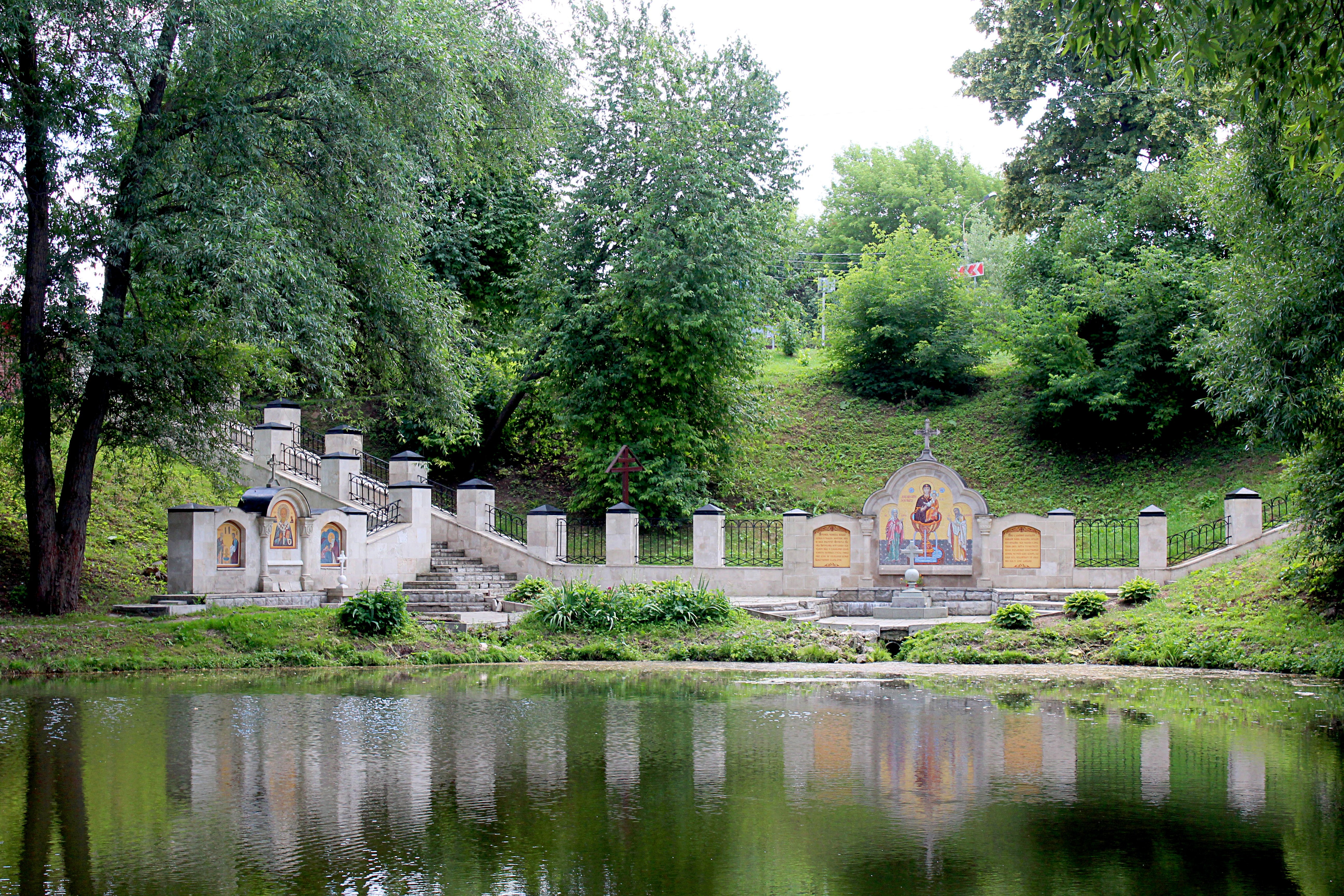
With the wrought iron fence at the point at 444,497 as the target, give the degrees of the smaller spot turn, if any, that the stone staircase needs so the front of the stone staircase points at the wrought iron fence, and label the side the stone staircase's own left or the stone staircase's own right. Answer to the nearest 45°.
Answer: approximately 180°

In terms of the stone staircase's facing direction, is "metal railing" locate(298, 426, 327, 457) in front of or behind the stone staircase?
behind

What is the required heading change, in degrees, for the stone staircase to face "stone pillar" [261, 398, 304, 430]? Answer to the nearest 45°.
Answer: approximately 135° to its right

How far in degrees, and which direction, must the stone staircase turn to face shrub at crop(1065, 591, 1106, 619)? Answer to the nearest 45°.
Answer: approximately 45° to its left

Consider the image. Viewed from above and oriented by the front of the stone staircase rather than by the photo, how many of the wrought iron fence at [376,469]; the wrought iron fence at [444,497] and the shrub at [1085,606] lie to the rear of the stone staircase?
2

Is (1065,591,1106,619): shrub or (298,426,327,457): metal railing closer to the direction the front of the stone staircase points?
the shrub

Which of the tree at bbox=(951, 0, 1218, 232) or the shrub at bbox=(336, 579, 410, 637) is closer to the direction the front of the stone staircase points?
the shrub

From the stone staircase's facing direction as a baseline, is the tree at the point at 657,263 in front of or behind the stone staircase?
behind

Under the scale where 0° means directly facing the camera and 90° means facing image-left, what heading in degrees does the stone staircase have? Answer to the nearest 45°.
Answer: approximately 0°
